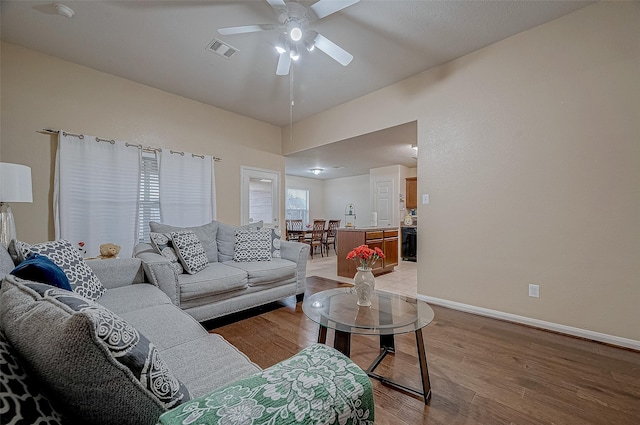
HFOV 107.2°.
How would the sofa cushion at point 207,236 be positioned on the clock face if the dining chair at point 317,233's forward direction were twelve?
The sofa cushion is roughly at 8 o'clock from the dining chair.

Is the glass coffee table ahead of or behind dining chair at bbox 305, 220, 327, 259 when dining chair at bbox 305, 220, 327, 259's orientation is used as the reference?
behind

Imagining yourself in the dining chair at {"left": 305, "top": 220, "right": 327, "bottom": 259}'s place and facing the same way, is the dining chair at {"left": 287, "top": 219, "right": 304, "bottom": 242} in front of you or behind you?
in front

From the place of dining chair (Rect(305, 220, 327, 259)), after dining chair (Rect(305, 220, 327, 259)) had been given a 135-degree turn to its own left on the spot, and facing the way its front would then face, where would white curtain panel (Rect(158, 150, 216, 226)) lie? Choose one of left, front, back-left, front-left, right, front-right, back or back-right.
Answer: front-right

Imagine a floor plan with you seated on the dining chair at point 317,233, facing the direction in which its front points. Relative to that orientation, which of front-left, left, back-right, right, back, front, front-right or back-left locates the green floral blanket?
back-left

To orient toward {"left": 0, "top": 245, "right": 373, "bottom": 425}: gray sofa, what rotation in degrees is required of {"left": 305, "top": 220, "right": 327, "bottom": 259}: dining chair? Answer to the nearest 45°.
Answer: approximately 135° to its left

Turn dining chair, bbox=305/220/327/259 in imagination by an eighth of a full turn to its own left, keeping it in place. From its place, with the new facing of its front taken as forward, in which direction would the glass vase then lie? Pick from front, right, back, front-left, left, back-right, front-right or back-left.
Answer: left

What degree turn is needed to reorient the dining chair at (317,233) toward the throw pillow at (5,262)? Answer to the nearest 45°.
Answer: approximately 135° to its left

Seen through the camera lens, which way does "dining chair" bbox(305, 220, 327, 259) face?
facing away from the viewer and to the left of the viewer

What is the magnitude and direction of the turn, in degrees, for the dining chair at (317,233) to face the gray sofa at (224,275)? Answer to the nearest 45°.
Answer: approximately 135° to its left

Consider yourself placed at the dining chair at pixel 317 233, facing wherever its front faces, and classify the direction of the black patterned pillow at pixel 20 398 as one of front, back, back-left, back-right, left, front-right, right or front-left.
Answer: back-left

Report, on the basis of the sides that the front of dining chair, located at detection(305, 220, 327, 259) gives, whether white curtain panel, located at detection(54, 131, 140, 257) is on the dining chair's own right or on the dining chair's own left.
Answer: on the dining chair's own left
